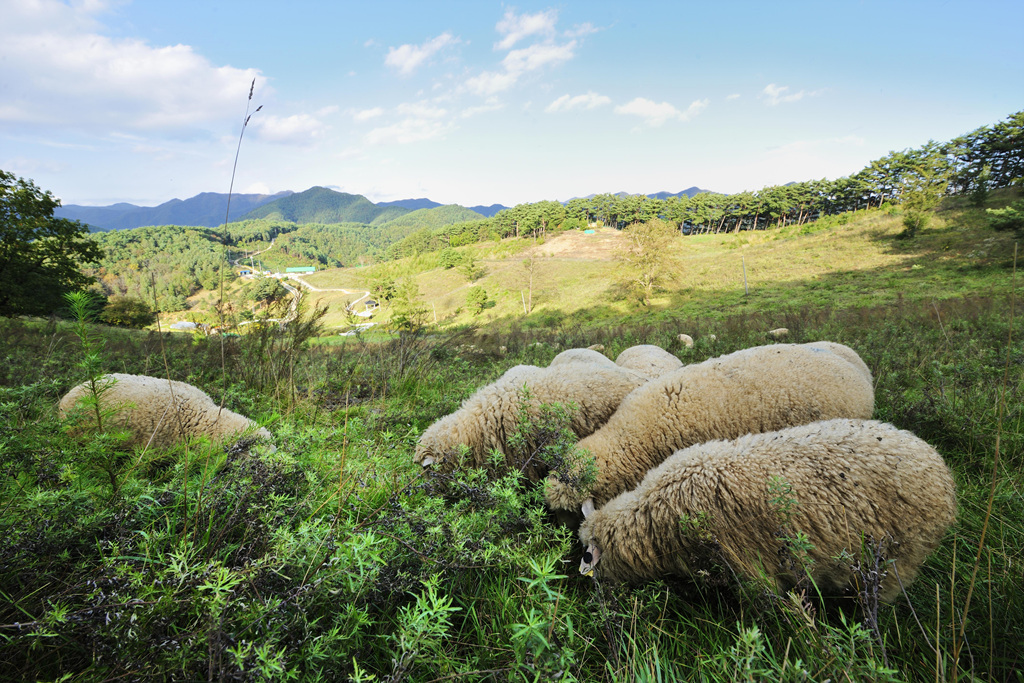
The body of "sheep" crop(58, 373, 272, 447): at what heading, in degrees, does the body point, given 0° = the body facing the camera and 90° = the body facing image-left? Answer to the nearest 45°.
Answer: approximately 270°

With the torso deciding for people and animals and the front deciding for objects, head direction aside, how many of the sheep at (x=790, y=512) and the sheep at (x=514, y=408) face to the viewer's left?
2

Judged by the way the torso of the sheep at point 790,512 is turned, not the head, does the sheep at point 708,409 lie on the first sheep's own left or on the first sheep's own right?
on the first sheep's own right

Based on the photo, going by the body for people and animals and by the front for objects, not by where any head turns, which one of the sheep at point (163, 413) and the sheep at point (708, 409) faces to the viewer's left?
the sheep at point (708, 409)

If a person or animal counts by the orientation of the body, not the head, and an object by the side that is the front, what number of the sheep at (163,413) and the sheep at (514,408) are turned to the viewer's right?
1

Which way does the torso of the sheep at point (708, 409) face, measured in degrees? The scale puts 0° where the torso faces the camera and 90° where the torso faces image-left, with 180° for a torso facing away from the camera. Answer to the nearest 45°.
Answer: approximately 90°

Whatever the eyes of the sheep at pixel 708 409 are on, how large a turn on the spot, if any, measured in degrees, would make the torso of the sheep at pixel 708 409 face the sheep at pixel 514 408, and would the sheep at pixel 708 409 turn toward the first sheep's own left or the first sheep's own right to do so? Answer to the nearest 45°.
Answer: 0° — it already faces it

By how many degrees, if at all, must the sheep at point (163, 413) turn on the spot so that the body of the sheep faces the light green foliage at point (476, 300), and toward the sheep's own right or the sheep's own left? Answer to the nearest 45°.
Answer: approximately 45° to the sheep's own left

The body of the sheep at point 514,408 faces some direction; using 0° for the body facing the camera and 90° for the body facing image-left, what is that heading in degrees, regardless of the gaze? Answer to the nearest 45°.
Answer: approximately 90°

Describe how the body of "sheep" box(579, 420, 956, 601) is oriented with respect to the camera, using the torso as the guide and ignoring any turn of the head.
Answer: to the viewer's left

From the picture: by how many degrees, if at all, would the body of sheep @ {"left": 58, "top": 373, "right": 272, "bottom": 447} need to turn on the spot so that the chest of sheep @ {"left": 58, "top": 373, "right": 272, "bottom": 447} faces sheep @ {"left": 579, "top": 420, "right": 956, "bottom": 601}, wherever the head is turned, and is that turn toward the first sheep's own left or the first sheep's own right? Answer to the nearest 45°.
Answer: approximately 45° to the first sheep's own right

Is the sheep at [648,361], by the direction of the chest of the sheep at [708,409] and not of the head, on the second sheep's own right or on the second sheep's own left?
on the second sheep's own right
